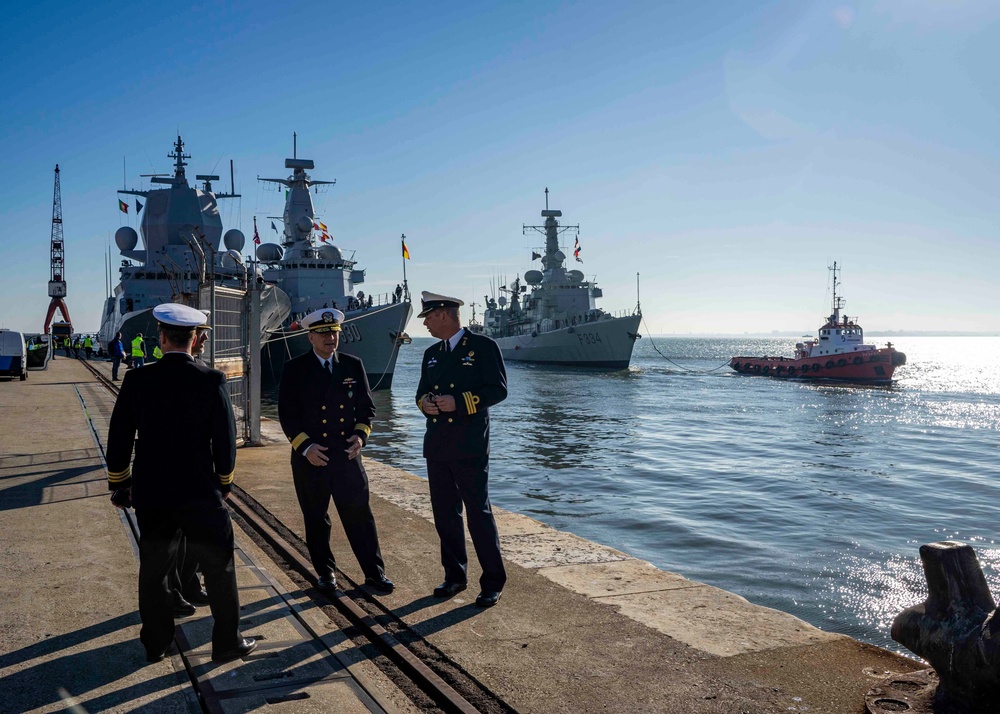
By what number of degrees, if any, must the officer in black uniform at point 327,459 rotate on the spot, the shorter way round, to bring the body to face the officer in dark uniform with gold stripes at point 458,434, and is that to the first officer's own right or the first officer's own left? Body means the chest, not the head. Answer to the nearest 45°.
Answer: approximately 90° to the first officer's own left

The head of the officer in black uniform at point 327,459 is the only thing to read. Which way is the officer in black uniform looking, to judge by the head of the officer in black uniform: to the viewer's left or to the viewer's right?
to the viewer's right

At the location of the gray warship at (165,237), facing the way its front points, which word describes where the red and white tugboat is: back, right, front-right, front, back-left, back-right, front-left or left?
left

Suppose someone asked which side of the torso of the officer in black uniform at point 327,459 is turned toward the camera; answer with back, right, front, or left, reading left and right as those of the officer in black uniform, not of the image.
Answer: front

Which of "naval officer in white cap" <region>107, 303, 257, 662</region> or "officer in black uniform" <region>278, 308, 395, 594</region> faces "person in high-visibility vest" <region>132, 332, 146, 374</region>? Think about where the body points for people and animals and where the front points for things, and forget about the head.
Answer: the naval officer in white cap

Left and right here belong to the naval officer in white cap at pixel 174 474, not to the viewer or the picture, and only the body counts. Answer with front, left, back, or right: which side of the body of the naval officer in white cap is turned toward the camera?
back

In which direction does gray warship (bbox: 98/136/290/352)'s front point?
toward the camera

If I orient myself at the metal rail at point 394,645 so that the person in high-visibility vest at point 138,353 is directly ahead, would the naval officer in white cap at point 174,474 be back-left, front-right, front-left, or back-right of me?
front-left

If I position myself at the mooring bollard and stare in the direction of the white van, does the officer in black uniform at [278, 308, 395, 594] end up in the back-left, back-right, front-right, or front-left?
front-left

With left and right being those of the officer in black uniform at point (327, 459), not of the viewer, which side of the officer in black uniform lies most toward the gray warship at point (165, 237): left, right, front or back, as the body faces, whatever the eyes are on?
back

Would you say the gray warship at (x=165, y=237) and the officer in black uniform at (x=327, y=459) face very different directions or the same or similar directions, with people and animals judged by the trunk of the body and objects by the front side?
same or similar directions

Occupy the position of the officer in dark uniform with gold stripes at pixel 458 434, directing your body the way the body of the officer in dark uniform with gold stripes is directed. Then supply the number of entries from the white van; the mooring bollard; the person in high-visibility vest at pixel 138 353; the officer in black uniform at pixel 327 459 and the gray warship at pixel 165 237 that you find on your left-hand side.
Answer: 1

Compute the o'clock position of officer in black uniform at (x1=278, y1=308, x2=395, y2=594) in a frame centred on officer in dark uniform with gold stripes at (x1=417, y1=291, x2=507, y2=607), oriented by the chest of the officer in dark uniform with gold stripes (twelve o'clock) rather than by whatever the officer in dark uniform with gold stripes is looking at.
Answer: The officer in black uniform is roughly at 2 o'clock from the officer in dark uniform with gold stripes.

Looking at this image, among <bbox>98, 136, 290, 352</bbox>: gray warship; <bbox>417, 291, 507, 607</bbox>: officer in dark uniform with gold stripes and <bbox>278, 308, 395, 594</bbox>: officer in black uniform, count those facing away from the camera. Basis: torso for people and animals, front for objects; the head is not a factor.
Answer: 0

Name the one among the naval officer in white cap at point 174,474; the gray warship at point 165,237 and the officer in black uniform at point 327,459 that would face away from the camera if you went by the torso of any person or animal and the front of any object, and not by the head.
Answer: the naval officer in white cap
